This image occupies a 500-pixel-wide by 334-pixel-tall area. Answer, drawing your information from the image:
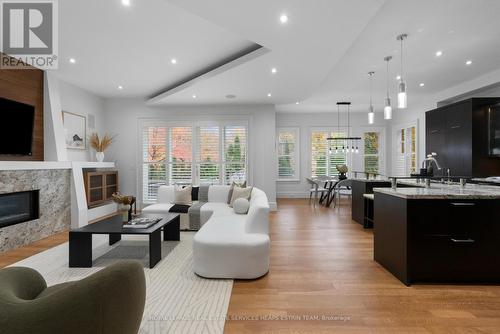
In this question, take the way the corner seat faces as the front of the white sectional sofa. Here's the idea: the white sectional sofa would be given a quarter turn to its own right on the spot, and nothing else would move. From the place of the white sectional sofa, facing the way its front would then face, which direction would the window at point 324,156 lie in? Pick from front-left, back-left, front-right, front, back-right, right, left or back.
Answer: right

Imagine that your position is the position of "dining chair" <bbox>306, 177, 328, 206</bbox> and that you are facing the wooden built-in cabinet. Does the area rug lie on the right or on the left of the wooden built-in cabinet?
left

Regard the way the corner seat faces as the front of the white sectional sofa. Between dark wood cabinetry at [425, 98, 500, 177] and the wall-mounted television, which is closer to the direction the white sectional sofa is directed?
the wall-mounted television

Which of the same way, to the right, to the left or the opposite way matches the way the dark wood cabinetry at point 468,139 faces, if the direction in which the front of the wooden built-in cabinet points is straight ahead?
the opposite way

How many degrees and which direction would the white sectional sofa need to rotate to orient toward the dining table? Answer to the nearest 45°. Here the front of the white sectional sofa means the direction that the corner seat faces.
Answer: approximately 180°

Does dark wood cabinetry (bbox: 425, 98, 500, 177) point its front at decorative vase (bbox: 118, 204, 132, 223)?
yes

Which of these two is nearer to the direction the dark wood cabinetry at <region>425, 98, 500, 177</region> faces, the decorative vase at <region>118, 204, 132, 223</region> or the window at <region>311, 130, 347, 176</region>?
the decorative vase

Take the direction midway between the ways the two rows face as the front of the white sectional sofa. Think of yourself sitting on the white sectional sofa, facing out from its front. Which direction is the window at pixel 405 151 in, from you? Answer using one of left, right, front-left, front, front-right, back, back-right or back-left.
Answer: back

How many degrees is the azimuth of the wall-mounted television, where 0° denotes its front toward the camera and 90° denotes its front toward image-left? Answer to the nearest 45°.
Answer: approximately 315°

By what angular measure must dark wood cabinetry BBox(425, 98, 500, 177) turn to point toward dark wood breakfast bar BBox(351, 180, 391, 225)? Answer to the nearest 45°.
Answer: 0° — it already faces it

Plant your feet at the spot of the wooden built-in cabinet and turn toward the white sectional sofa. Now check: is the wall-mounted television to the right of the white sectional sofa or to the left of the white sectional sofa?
right

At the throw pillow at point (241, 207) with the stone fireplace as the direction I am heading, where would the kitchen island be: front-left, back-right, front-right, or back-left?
back-left
